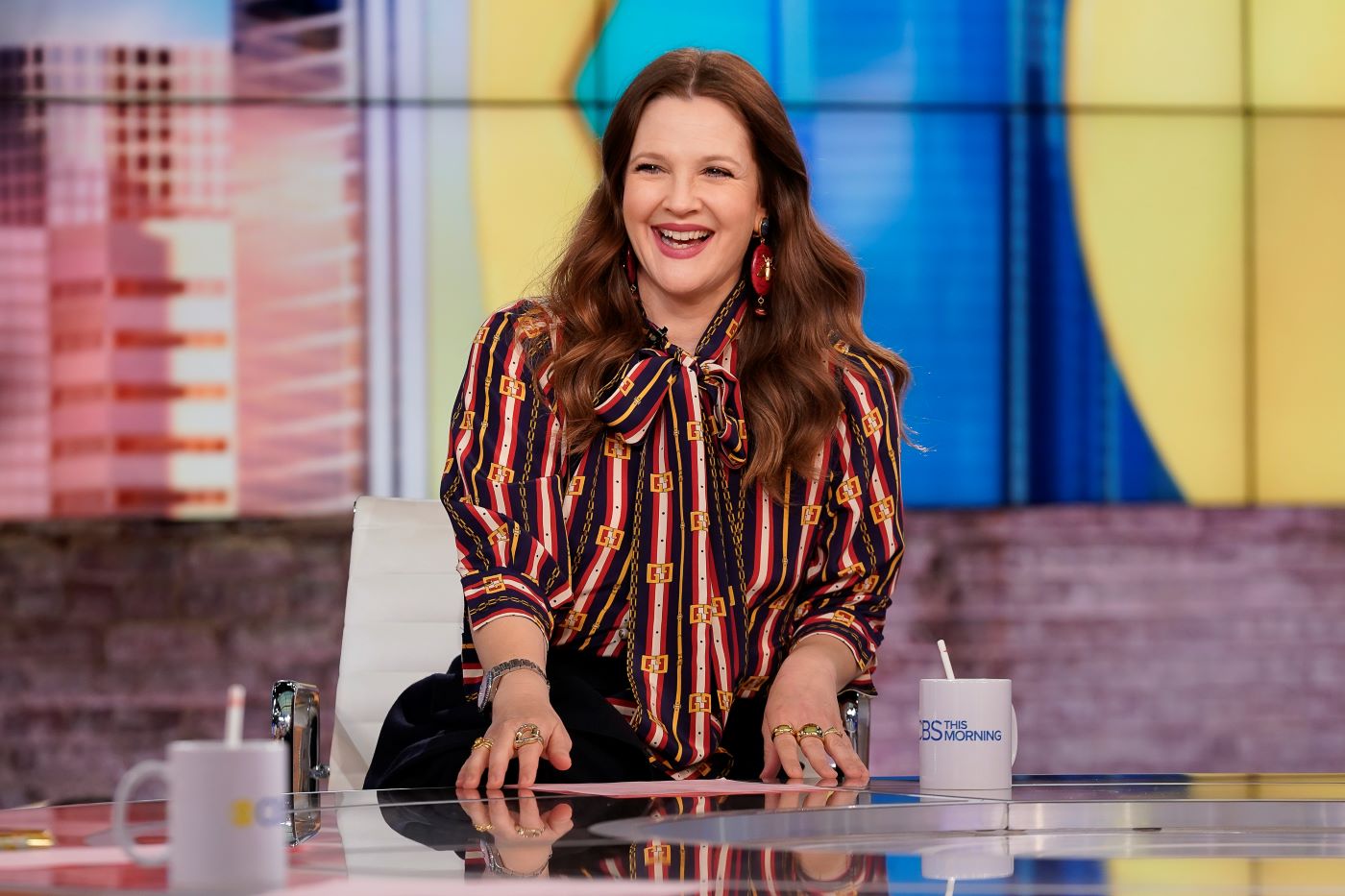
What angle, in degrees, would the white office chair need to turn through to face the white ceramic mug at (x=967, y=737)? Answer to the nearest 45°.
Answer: approximately 45° to its left

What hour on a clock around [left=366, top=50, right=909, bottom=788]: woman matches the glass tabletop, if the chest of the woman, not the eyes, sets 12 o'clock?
The glass tabletop is roughly at 12 o'clock from the woman.

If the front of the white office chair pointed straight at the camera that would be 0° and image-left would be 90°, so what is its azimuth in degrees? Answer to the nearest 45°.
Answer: approximately 0°

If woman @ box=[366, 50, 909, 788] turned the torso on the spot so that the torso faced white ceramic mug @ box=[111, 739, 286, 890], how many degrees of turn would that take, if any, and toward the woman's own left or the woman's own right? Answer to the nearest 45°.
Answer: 0° — they already face it

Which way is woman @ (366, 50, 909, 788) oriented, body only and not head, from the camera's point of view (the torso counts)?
toward the camera

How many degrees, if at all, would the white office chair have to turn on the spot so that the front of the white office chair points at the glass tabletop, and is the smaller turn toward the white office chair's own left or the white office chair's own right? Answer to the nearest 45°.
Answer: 0° — it already faces it
